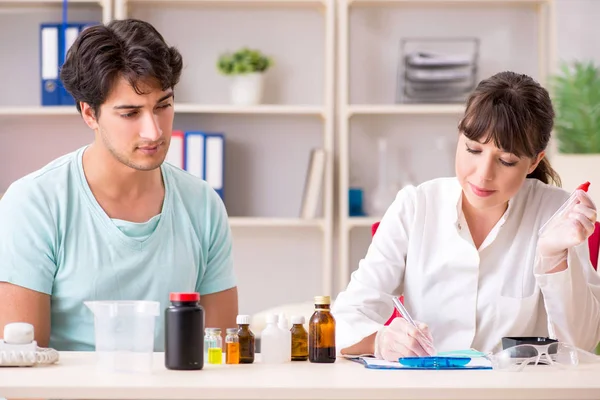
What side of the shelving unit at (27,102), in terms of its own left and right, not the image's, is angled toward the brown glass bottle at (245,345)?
front

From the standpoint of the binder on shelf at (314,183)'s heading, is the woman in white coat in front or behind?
in front

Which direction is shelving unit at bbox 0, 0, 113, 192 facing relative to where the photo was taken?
toward the camera

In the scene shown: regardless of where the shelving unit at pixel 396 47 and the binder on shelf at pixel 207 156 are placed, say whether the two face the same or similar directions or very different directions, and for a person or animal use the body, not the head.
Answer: same or similar directions

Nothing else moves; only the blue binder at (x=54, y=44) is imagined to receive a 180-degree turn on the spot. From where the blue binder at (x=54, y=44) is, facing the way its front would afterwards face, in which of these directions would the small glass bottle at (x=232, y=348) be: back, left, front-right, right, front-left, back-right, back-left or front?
back

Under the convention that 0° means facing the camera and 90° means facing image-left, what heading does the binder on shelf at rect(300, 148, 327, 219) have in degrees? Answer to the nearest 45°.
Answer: approximately 0°

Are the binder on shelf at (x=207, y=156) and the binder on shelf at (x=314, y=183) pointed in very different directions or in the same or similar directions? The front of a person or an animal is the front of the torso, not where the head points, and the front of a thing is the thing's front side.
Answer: same or similar directions

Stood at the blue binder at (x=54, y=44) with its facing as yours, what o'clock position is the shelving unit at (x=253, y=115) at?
The shelving unit is roughly at 9 o'clock from the blue binder.

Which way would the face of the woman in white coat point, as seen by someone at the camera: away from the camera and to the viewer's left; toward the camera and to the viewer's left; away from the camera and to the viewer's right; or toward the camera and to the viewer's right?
toward the camera and to the viewer's left

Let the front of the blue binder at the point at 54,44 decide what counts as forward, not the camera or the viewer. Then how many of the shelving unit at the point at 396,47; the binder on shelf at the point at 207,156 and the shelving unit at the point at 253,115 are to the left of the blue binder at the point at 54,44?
3

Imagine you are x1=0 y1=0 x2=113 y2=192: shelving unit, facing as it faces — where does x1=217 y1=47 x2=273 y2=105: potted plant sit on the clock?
The potted plant is roughly at 10 o'clock from the shelving unit.

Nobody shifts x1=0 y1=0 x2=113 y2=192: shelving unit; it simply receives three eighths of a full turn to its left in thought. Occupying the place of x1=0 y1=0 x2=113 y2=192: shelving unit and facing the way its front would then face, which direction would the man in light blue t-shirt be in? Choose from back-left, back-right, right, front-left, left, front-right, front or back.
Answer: back-right

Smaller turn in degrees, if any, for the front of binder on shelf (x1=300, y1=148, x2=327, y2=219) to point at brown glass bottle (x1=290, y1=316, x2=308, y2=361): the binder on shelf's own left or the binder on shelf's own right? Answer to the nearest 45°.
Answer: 0° — it already faces it

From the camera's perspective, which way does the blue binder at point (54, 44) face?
toward the camera

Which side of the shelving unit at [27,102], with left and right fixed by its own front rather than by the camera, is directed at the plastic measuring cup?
front
